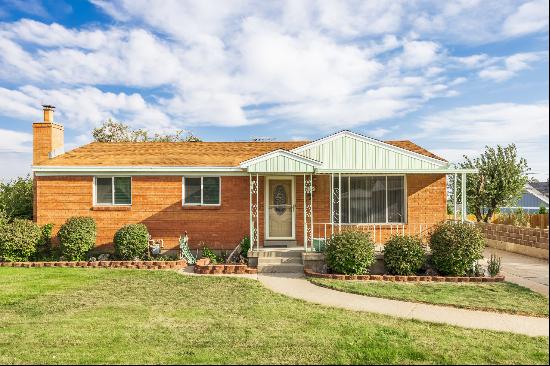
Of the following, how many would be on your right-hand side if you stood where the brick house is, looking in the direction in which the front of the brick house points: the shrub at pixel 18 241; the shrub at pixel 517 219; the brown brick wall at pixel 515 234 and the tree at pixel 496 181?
1

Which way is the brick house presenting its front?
toward the camera

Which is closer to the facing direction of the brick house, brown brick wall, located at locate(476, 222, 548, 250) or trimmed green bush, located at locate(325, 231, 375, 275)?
the trimmed green bush

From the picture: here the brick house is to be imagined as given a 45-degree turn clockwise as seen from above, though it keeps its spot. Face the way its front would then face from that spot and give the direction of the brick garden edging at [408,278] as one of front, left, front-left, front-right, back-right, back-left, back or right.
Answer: left

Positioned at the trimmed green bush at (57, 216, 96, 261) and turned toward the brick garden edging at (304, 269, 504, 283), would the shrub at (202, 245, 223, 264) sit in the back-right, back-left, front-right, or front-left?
front-left

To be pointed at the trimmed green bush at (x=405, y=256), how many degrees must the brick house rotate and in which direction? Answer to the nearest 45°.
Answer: approximately 45° to its left

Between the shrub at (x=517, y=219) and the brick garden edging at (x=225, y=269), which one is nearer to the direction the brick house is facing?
the brick garden edging

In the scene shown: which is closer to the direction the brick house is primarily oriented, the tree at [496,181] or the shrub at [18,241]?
the shrub

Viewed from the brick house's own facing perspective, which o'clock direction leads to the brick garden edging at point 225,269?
The brick garden edging is roughly at 12 o'clock from the brick house.

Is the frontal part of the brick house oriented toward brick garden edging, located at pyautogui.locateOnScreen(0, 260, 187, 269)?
no

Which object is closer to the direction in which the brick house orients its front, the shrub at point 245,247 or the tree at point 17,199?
the shrub
